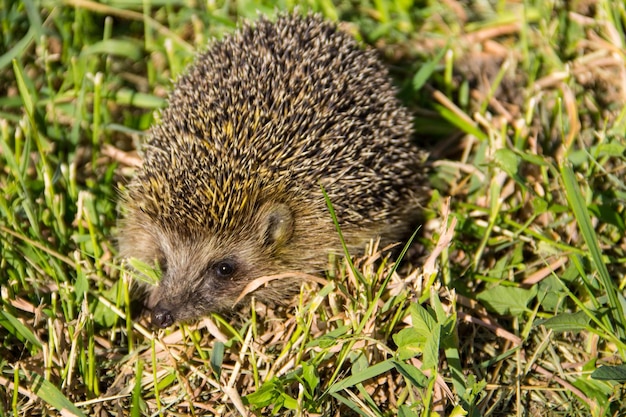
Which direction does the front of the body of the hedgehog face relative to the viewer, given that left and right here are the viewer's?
facing the viewer and to the left of the viewer

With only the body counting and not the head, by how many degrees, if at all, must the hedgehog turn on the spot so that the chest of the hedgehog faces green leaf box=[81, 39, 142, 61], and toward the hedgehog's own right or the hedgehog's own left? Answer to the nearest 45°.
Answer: approximately 90° to the hedgehog's own right

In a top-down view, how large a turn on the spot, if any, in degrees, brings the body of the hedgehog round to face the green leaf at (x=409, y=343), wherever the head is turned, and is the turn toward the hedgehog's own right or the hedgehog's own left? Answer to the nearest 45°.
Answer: approximately 90° to the hedgehog's own left

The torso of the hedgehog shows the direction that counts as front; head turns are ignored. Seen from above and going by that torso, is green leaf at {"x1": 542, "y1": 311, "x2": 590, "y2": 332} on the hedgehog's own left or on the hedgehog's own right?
on the hedgehog's own left

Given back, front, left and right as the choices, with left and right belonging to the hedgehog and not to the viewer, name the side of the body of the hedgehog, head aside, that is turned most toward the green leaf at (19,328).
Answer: front

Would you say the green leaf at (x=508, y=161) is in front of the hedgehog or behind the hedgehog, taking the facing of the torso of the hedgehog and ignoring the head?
behind

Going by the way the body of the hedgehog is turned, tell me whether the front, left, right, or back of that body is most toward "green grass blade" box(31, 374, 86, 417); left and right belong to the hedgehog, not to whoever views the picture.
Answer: front

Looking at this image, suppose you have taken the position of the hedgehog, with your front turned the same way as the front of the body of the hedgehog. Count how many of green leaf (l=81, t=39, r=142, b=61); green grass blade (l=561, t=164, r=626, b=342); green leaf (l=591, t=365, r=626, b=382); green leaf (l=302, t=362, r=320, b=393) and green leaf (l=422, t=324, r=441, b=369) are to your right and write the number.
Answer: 1

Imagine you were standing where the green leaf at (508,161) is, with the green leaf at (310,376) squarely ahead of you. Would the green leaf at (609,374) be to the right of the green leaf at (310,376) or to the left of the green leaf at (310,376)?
left

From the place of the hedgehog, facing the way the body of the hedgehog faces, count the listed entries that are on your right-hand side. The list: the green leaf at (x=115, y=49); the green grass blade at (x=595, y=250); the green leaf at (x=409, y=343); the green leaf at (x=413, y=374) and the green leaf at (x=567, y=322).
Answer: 1

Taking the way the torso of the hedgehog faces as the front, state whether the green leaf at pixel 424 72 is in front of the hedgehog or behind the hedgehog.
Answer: behind

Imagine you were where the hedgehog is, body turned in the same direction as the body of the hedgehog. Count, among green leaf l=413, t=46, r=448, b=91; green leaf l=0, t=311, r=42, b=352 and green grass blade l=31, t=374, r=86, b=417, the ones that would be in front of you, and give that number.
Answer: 2
